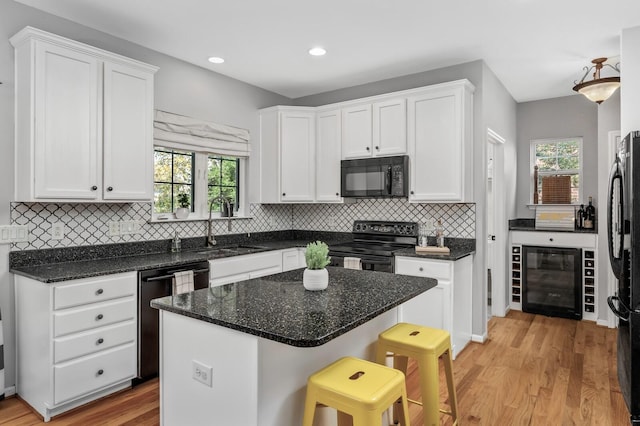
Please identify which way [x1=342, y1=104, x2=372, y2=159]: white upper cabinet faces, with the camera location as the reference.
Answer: facing the viewer and to the left of the viewer

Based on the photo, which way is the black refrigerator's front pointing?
to the viewer's left

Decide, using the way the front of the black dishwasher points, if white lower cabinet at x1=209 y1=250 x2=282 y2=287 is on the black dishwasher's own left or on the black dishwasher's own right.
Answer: on the black dishwasher's own left

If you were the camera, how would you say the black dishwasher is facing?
facing the viewer and to the right of the viewer

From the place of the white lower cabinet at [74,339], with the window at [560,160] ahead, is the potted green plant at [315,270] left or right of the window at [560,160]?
right

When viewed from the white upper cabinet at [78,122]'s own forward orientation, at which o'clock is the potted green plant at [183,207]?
The potted green plant is roughly at 9 o'clock from the white upper cabinet.

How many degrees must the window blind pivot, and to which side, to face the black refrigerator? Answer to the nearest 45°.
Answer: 0° — it already faces it

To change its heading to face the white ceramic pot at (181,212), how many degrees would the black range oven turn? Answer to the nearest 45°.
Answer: approximately 45° to its right

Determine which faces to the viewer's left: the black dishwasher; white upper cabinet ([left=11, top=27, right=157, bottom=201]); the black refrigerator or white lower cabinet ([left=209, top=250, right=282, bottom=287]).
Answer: the black refrigerator
